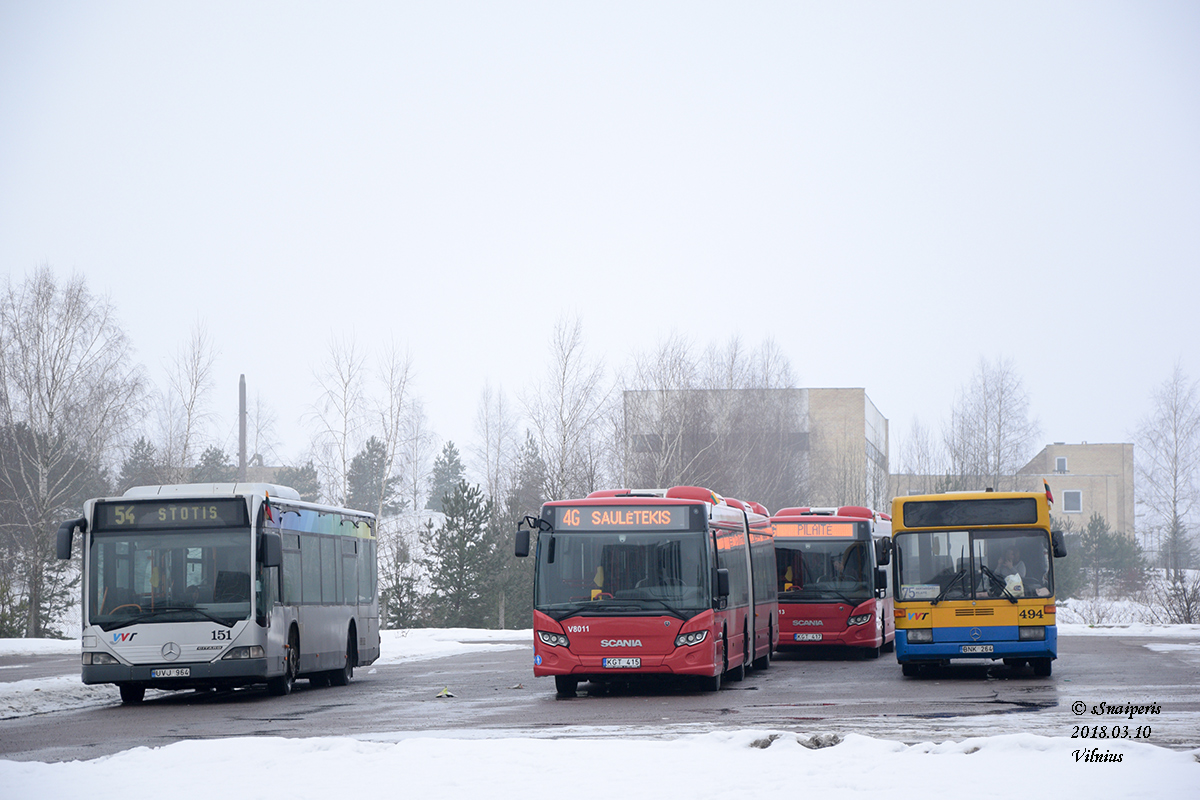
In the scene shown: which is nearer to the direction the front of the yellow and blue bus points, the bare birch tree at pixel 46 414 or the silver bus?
the silver bus

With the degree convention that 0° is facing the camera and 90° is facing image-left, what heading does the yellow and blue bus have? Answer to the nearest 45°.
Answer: approximately 0°

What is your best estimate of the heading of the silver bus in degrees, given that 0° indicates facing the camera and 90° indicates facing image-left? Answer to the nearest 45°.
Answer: approximately 0°

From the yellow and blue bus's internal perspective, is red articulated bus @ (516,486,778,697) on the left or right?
on its right

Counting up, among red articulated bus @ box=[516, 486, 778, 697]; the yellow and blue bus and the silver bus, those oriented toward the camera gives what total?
3

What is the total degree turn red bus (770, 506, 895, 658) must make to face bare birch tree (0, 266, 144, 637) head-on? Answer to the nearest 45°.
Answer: approximately 135° to its right

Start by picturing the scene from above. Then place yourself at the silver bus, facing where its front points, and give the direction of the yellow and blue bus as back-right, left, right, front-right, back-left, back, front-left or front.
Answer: left
